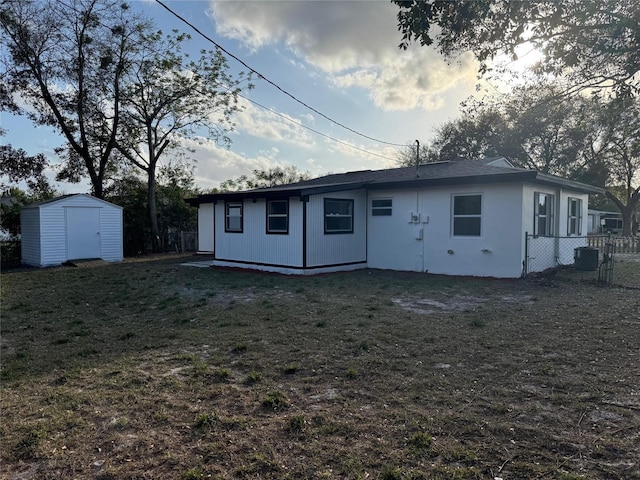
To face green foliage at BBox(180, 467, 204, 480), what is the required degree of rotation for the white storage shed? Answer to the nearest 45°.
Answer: approximately 45° to its right

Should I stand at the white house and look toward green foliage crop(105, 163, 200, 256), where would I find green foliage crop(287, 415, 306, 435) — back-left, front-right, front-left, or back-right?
back-left

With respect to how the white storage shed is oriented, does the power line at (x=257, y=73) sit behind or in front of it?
in front

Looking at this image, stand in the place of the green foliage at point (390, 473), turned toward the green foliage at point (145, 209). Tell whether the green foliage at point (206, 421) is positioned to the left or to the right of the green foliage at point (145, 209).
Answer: left

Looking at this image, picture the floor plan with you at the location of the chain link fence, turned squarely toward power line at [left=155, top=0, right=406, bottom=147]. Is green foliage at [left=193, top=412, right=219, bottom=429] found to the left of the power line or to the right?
left

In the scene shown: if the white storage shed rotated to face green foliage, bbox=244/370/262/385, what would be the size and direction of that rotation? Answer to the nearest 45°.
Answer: approximately 45° to its right

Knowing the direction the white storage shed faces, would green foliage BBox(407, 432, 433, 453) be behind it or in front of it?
in front

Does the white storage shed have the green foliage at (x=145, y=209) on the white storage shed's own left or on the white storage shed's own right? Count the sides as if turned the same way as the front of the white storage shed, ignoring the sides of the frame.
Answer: on the white storage shed's own left

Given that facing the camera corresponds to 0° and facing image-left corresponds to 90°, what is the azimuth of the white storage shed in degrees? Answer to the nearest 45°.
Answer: approximately 315°

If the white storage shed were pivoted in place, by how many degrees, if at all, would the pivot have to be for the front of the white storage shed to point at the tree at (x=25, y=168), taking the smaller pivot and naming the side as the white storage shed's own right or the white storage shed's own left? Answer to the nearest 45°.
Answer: approximately 135° to the white storage shed's own left
